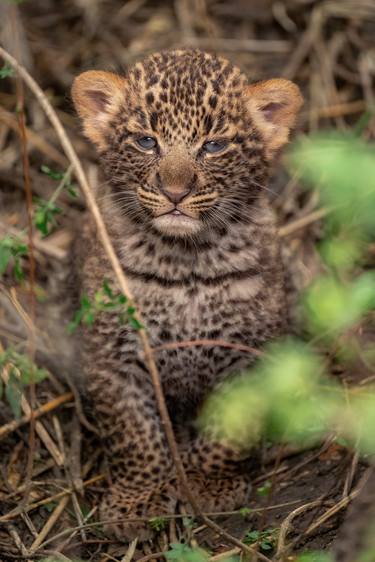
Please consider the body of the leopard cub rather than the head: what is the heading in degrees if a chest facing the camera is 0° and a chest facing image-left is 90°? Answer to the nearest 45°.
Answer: approximately 0°

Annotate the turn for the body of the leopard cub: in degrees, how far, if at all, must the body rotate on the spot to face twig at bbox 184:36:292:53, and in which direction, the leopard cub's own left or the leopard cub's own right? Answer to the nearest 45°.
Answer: approximately 180°

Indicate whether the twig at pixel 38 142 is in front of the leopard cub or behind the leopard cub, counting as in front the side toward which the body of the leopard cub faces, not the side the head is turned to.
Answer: behind
